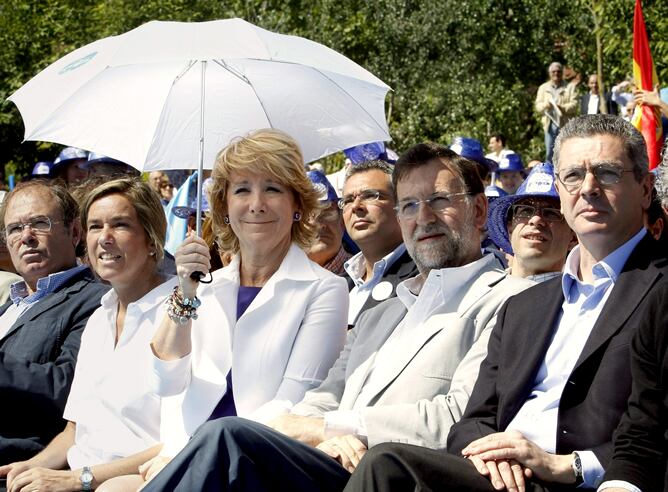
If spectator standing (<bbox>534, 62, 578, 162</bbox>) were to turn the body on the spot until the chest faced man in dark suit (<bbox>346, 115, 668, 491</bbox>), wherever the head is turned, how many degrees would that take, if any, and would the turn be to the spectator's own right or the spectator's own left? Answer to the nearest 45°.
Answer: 0° — they already face them

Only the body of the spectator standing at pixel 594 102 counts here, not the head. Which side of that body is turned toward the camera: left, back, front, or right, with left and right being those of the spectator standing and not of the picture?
front

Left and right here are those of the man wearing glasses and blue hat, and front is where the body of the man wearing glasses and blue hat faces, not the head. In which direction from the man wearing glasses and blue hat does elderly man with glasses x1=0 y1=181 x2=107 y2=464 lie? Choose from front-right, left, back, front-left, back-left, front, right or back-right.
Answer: right

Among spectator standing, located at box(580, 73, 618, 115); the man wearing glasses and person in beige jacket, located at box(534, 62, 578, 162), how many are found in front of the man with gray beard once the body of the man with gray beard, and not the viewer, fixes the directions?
0

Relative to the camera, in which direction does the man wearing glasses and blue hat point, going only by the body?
toward the camera

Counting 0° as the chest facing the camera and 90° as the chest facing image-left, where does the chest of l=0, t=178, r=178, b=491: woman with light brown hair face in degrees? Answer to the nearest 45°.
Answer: approximately 45°

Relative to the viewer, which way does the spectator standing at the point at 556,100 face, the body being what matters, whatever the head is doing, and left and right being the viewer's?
facing the viewer

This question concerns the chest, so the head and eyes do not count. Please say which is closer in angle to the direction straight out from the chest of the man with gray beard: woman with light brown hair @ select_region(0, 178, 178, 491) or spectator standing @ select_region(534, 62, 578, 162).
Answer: the woman with light brown hair

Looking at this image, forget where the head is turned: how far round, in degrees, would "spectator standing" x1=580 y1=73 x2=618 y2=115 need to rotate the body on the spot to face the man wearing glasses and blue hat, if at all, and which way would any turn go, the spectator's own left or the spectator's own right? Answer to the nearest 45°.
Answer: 0° — they already face them

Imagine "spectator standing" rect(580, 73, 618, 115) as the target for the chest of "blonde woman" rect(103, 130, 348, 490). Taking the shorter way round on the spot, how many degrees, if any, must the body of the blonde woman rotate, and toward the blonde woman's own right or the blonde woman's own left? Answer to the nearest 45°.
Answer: approximately 180°

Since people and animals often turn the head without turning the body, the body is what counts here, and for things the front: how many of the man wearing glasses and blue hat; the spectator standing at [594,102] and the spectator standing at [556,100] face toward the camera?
3

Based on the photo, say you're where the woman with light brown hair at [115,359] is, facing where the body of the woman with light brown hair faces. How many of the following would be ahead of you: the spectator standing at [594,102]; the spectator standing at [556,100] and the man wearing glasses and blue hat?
0

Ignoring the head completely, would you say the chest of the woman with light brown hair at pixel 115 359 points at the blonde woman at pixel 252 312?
no

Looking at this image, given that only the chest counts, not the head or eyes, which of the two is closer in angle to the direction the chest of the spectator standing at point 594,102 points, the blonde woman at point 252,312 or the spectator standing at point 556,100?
the blonde woman

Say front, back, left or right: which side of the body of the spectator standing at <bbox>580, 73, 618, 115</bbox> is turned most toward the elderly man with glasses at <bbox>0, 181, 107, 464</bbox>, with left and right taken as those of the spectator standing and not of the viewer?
front

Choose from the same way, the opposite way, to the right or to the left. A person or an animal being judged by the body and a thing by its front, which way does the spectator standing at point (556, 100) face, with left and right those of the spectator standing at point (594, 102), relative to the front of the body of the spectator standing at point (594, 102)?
the same way

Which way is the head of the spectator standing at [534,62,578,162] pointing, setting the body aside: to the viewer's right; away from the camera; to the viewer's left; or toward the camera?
toward the camera

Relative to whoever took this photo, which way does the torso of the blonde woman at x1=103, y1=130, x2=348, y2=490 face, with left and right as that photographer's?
facing the viewer and to the left of the viewer

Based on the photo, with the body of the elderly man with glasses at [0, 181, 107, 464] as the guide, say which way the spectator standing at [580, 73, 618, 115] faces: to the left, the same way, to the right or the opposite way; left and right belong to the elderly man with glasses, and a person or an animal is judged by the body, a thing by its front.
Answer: the same way

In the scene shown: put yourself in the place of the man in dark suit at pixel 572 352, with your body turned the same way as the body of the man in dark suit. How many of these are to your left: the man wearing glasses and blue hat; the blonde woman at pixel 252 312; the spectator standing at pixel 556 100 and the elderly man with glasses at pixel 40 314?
0

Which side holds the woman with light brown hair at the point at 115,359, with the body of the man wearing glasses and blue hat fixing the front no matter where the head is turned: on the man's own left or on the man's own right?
on the man's own right

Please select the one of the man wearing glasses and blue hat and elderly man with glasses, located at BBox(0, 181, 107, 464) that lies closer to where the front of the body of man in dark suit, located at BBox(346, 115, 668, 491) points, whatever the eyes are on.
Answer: the elderly man with glasses
